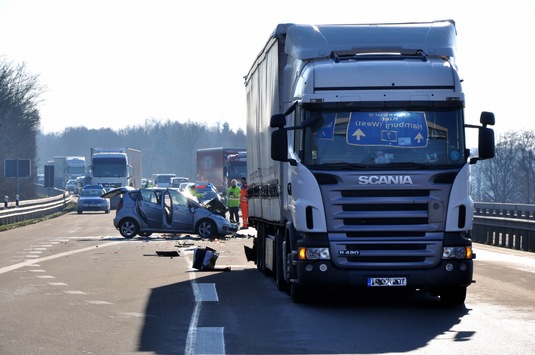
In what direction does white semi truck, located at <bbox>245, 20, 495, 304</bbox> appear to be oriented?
toward the camera

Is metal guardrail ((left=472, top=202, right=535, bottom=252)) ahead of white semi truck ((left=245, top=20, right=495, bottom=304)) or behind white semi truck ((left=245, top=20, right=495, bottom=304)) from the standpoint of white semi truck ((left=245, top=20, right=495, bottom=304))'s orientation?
behind
